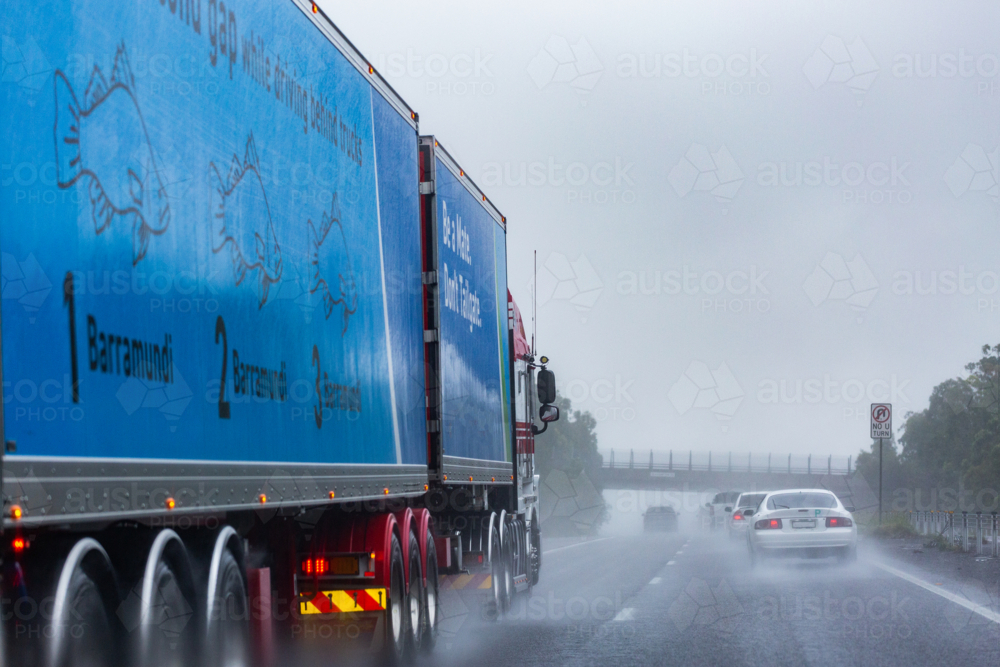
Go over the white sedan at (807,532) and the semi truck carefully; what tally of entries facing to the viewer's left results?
0

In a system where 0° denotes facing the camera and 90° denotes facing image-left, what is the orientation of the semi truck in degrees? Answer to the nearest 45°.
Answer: approximately 225°

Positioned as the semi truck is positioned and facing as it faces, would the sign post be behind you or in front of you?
in front

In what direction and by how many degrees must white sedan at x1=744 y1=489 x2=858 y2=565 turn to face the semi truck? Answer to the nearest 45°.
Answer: approximately 180°

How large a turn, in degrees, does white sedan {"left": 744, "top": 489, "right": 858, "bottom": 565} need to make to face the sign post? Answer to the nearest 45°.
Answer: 0° — it already faces it

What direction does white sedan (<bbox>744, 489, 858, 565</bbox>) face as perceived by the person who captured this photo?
facing away from the viewer

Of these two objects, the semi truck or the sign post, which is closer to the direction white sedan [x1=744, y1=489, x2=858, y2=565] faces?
the sign post

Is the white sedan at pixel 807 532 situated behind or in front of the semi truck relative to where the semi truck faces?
in front
